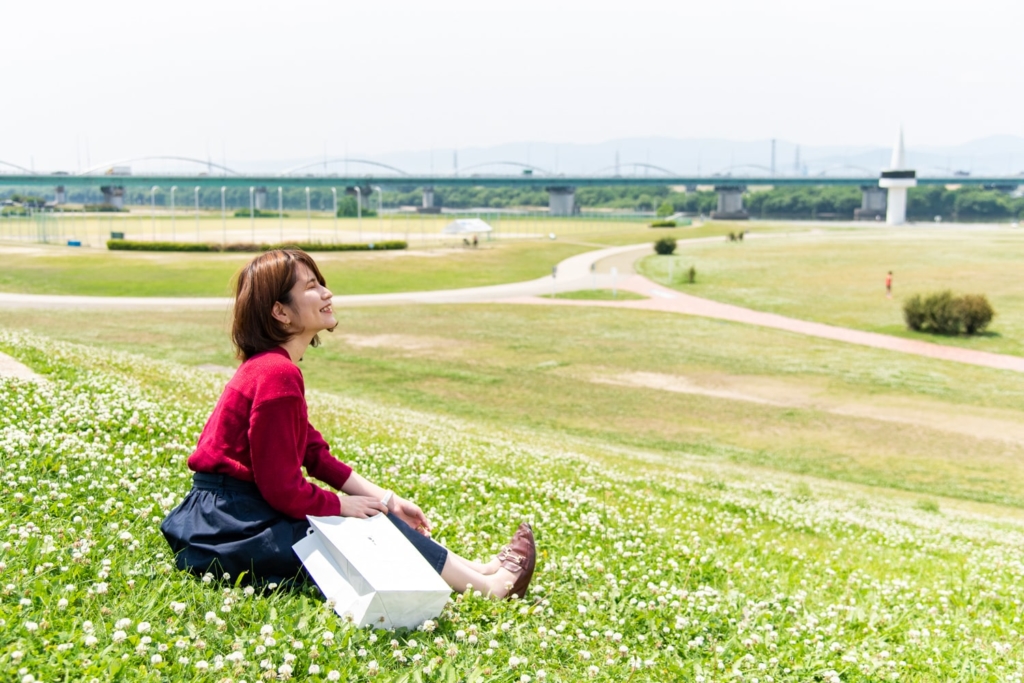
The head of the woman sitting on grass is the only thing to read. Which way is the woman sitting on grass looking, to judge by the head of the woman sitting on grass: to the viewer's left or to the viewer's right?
to the viewer's right

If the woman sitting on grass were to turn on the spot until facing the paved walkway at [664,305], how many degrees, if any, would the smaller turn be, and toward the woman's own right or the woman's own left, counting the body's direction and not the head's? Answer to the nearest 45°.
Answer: approximately 90° to the woman's own left

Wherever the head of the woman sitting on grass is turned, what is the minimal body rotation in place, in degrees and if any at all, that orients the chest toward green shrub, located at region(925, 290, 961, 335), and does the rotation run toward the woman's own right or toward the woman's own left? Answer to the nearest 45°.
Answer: approximately 45° to the woman's own left

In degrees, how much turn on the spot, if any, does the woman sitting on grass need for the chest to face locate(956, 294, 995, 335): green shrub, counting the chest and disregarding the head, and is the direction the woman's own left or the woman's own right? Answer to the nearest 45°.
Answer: approximately 45° to the woman's own left

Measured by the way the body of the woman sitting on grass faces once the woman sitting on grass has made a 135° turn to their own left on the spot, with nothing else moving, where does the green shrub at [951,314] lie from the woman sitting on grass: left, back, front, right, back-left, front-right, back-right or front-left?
right

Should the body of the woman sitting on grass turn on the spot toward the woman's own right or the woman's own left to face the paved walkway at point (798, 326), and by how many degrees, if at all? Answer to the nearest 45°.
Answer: approximately 45° to the woman's own left

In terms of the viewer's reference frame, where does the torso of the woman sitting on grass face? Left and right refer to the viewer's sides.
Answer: facing to the right of the viewer
